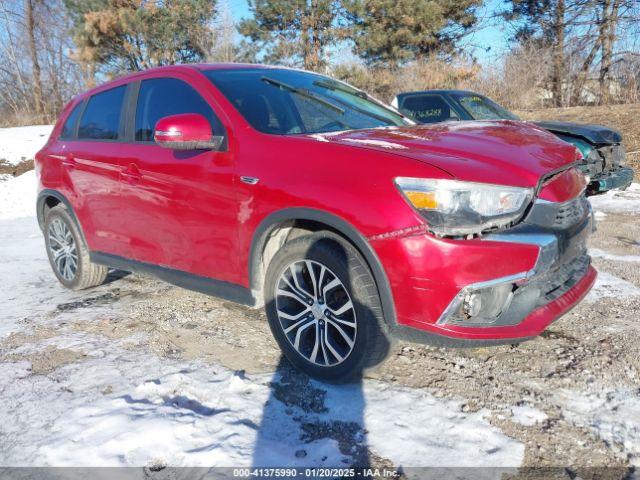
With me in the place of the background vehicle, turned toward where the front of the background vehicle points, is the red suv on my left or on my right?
on my right

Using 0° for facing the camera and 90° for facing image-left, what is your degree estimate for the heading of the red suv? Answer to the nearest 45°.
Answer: approximately 315°

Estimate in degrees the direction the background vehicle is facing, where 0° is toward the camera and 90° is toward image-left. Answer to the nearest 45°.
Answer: approximately 315°

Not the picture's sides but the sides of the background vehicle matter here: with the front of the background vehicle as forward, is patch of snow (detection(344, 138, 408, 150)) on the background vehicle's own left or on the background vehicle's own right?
on the background vehicle's own right

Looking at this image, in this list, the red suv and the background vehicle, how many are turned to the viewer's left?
0

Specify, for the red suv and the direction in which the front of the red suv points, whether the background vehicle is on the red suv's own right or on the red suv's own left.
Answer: on the red suv's own left
